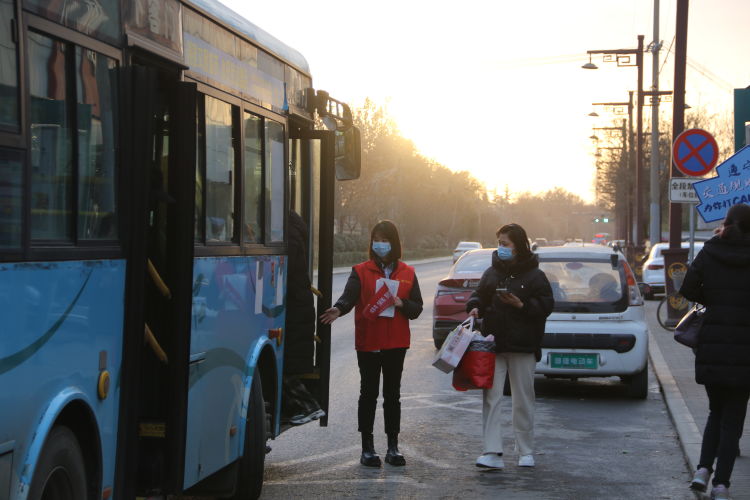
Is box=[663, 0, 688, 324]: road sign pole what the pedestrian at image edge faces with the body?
yes

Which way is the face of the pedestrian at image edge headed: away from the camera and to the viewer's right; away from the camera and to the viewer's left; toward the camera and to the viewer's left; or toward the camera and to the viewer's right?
away from the camera and to the viewer's left

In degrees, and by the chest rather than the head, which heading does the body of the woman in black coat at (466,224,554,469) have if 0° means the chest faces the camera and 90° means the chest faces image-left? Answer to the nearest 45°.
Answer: approximately 45°

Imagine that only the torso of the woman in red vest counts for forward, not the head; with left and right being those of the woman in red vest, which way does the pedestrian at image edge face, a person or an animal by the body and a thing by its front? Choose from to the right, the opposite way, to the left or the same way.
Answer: the opposite way

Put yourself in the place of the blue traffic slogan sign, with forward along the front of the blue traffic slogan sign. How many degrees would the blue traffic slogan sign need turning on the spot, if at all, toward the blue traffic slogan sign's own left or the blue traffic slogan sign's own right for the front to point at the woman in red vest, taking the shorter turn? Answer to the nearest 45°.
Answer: approximately 45° to the blue traffic slogan sign's own right

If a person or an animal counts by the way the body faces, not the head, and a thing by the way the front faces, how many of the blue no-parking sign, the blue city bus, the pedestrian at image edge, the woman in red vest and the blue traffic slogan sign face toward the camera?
3

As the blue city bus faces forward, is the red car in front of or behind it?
in front

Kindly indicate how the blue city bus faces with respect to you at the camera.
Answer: facing away from the viewer and to the right of the viewer

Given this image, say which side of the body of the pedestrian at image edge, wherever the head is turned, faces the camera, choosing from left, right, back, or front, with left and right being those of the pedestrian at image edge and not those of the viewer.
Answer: back
